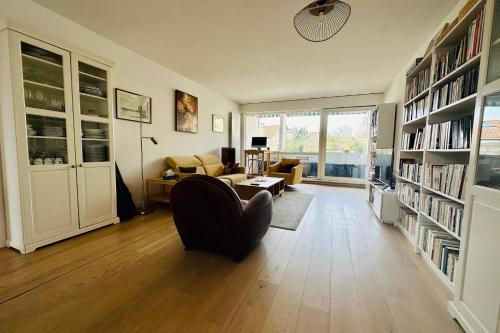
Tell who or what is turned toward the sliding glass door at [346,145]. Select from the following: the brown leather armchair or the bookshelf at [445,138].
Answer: the brown leather armchair

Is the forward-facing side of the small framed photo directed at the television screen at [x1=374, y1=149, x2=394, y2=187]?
yes

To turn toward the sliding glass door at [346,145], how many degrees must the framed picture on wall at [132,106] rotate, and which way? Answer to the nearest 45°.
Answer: approximately 45° to its left

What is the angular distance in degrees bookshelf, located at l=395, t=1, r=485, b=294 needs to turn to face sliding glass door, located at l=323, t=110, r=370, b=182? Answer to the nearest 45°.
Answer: approximately 90° to its right

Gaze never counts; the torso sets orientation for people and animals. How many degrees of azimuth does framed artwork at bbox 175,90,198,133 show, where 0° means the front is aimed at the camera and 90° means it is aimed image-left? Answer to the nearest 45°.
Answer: approximately 315°

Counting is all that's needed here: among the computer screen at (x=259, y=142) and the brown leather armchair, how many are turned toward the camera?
1

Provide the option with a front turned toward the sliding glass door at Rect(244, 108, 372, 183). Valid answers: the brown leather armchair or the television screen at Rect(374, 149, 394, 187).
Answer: the brown leather armchair

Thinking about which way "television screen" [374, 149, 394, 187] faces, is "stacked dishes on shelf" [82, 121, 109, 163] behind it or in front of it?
in front

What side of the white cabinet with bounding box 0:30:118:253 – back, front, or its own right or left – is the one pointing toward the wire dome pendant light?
front

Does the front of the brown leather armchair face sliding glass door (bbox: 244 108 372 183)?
yes

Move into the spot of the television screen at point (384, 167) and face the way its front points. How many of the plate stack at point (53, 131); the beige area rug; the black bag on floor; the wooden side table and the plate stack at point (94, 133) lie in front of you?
5
